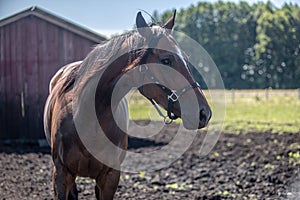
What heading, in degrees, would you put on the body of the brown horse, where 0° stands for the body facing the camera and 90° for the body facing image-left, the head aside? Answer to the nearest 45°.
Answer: approximately 315°
